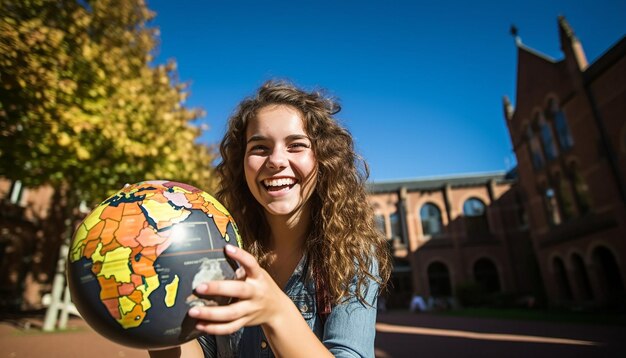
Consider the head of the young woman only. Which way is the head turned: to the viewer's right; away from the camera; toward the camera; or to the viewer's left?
toward the camera

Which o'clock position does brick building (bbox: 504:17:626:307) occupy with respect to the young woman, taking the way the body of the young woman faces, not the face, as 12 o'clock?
The brick building is roughly at 6 o'clock from the young woman.

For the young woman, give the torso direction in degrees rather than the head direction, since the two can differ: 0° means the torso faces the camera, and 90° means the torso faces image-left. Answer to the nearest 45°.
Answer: approximately 45°

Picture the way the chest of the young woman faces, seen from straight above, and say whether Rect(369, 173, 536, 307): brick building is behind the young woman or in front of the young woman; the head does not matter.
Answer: behind

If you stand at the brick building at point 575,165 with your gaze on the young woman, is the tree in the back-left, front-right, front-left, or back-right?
front-right

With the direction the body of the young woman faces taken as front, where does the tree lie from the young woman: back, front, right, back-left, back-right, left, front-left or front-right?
right
